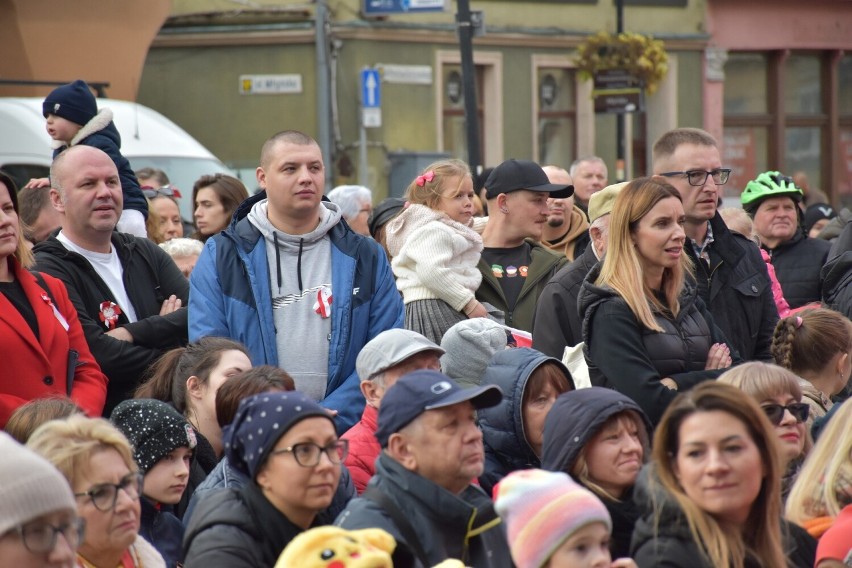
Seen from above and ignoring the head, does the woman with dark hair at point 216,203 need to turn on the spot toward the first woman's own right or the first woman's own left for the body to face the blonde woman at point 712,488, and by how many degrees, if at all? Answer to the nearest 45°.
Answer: approximately 45° to the first woman's own left

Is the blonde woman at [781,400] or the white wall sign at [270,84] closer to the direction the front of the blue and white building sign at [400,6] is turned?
the blonde woman

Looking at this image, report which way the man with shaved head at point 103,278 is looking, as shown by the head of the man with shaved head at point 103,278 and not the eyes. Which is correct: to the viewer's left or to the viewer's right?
to the viewer's right

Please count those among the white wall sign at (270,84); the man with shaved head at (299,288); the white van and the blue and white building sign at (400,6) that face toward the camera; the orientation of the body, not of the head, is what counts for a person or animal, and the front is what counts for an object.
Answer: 3

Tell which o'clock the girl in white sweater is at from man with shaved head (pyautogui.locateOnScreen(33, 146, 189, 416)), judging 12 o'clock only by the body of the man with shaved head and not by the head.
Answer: The girl in white sweater is roughly at 10 o'clock from the man with shaved head.

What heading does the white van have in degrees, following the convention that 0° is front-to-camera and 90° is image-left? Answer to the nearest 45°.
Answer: approximately 270°

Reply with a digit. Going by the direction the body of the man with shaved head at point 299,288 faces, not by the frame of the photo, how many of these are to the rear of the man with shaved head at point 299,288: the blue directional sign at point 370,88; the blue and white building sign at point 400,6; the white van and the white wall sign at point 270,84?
4

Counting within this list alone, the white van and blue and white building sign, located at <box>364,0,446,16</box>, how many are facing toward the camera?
1

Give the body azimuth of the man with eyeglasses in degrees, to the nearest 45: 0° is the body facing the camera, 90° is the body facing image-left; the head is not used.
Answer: approximately 315°
